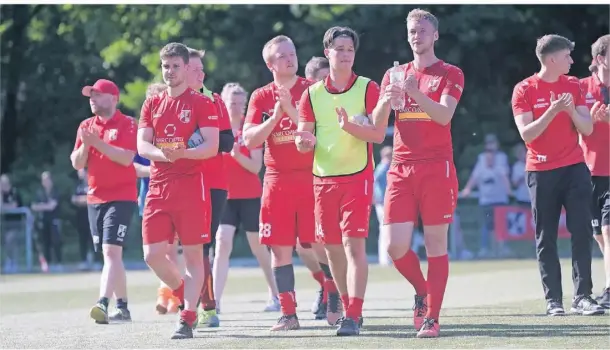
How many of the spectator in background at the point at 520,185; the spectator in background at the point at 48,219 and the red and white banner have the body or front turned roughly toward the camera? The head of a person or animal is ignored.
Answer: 3

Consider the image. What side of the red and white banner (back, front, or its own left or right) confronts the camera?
front

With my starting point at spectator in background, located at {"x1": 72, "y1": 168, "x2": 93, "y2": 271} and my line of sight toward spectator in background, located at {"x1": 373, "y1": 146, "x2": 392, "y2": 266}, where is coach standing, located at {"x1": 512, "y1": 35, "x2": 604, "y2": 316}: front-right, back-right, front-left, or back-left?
front-right

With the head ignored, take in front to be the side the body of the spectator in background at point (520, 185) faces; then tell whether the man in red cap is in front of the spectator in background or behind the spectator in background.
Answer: in front

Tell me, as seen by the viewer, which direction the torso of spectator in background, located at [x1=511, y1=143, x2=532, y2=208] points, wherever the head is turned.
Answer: toward the camera

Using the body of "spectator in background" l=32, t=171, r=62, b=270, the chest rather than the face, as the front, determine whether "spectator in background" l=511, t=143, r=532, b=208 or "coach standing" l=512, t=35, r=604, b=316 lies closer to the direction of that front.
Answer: the coach standing

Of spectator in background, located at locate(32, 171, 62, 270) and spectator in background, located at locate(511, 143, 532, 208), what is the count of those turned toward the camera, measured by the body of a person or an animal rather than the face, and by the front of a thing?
2

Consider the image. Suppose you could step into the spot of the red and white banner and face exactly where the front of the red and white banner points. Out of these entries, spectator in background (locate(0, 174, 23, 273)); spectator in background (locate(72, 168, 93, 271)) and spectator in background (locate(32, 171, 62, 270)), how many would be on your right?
3

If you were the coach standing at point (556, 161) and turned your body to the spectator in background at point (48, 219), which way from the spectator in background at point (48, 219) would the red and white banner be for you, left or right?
right

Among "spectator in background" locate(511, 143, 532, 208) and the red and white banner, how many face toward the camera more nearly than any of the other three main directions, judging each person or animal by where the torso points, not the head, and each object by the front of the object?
2

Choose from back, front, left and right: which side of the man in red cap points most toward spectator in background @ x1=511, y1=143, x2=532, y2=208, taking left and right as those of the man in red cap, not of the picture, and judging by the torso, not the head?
back

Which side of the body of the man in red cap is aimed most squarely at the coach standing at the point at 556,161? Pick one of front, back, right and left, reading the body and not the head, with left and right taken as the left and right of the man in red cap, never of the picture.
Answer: left

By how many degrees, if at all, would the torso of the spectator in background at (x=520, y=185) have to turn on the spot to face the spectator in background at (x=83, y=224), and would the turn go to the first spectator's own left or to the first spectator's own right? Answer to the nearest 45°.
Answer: approximately 90° to the first spectator's own right

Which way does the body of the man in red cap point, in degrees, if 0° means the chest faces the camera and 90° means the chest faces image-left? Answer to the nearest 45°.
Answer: approximately 45°

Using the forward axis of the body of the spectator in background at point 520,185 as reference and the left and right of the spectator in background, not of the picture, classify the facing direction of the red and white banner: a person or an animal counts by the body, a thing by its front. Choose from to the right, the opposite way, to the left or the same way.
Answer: the same way
